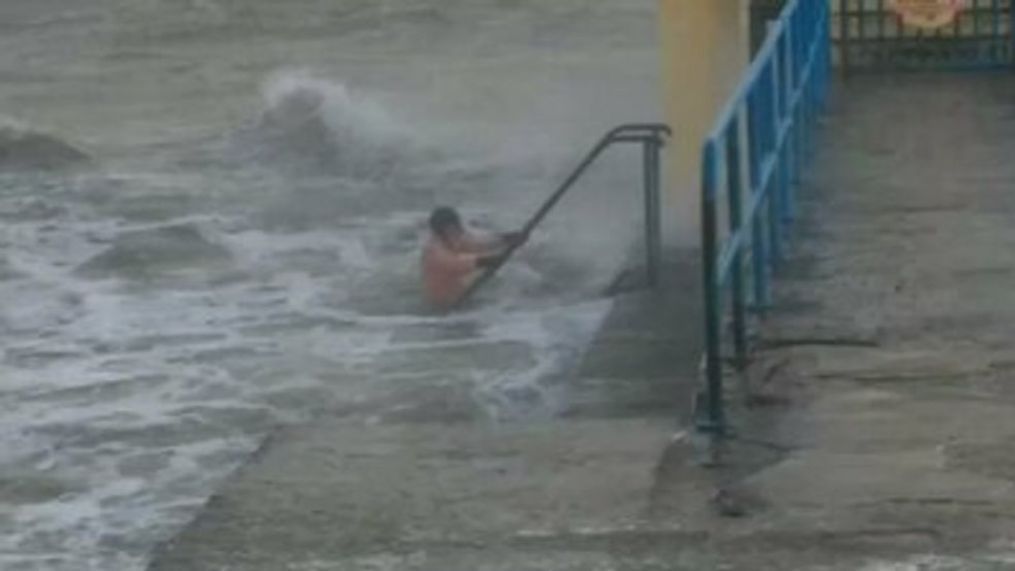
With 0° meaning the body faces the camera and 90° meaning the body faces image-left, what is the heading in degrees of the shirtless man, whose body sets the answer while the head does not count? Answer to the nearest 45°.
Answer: approximately 225°

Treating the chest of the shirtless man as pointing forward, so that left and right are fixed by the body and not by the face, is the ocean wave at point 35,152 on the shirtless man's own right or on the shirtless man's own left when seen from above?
on the shirtless man's own left

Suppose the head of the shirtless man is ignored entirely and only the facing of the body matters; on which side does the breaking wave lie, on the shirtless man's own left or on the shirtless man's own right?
on the shirtless man's own left

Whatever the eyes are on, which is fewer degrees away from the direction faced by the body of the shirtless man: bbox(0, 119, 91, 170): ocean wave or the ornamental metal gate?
the ornamental metal gate

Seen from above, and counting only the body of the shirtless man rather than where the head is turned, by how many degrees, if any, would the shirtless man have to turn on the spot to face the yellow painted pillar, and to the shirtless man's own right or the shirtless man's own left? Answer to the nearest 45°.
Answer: approximately 45° to the shirtless man's own right
